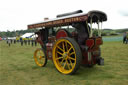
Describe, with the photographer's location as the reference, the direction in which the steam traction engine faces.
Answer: facing away from the viewer and to the left of the viewer
